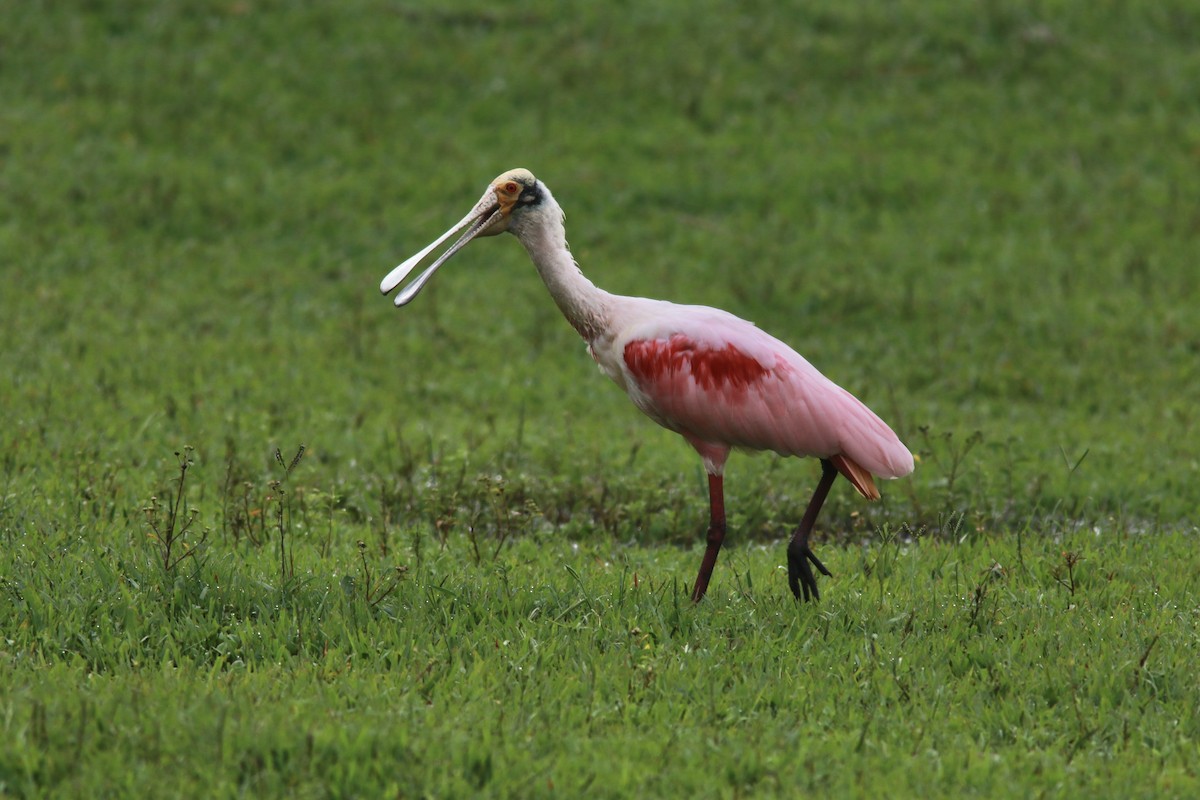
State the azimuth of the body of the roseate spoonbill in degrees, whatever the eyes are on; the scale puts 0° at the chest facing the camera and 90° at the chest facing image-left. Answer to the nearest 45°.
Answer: approximately 90°

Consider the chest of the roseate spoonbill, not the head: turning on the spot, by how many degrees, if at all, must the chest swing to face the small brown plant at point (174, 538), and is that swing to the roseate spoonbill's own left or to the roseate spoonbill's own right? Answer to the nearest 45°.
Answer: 0° — it already faces it
